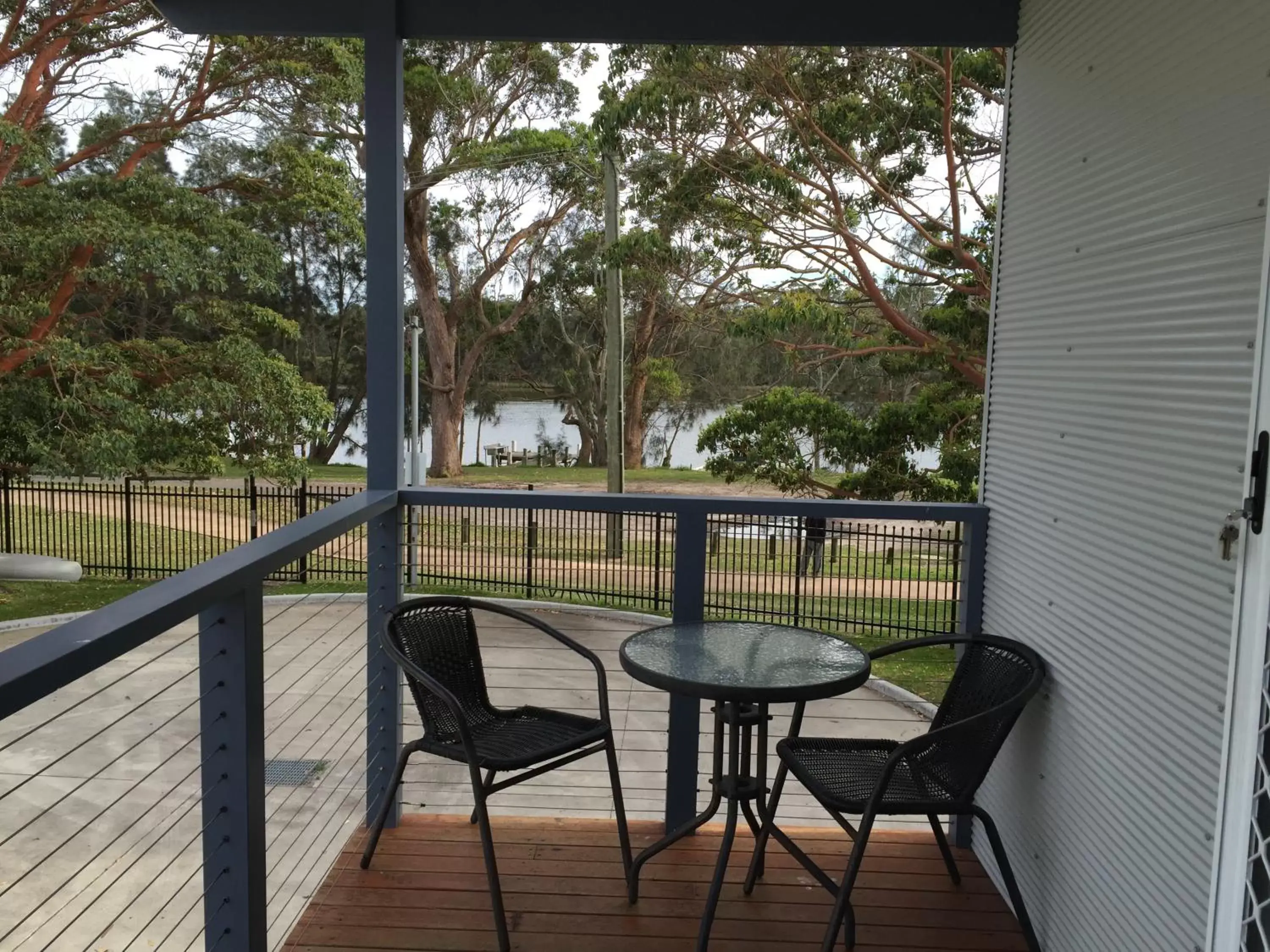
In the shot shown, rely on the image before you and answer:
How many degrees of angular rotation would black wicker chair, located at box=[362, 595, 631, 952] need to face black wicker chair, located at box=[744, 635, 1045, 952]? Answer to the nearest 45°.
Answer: approximately 45° to its left

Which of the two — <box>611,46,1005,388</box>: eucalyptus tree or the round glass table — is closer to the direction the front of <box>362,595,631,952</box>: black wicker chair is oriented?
the round glass table

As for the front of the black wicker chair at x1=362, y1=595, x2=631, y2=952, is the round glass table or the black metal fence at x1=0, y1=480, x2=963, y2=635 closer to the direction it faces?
the round glass table

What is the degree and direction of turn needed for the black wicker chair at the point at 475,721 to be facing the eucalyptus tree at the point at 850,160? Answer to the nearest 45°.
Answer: approximately 90° to its left

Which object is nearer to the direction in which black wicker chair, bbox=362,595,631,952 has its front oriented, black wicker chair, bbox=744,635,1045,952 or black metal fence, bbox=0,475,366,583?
the black wicker chair

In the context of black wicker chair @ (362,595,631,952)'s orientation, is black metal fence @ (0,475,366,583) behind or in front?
behind

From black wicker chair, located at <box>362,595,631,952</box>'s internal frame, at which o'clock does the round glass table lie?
The round glass table is roughly at 11 o'clock from the black wicker chair.

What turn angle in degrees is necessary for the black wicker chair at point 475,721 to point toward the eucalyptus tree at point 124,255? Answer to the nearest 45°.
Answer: approximately 180°

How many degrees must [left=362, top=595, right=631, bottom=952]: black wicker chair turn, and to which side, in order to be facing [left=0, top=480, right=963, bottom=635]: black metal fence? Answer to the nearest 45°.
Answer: approximately 135° to its left

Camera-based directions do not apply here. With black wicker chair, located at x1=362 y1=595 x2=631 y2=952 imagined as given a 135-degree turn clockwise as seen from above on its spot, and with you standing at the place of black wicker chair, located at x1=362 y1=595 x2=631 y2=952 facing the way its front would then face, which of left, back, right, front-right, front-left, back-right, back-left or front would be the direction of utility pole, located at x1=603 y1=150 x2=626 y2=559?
right

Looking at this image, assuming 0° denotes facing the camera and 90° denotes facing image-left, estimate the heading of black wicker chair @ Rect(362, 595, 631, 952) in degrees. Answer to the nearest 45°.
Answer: approximately 315°
